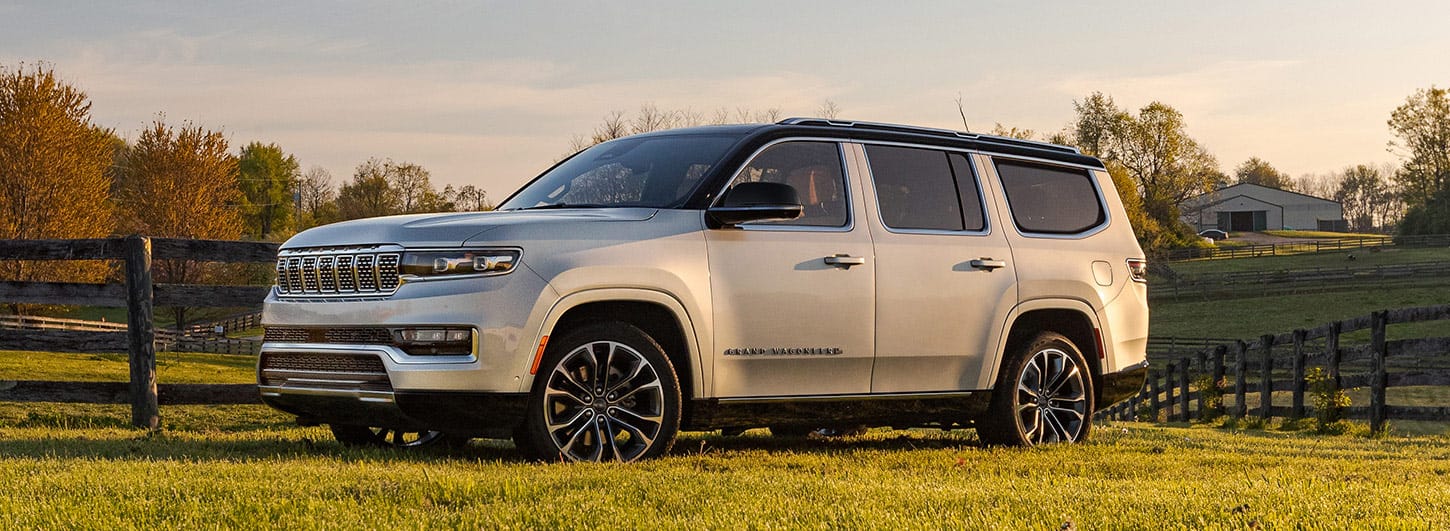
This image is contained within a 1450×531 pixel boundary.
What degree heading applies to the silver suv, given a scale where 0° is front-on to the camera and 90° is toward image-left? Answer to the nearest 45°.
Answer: approximately 45°

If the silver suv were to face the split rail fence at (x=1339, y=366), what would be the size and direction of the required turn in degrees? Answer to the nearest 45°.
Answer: approximately 180°

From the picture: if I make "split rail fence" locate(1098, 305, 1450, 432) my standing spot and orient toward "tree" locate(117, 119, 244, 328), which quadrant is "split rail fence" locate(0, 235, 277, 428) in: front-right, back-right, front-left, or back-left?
front-left

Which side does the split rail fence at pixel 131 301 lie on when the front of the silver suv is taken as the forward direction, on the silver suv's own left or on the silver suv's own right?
on the silver suv's own right

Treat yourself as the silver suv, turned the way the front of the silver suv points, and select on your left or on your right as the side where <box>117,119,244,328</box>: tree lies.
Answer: on your right

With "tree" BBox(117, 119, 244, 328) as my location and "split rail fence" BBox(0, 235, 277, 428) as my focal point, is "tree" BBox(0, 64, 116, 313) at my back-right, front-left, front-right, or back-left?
front-right
